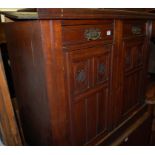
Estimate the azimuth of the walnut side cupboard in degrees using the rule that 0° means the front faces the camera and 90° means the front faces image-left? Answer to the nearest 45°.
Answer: approximately 315°
